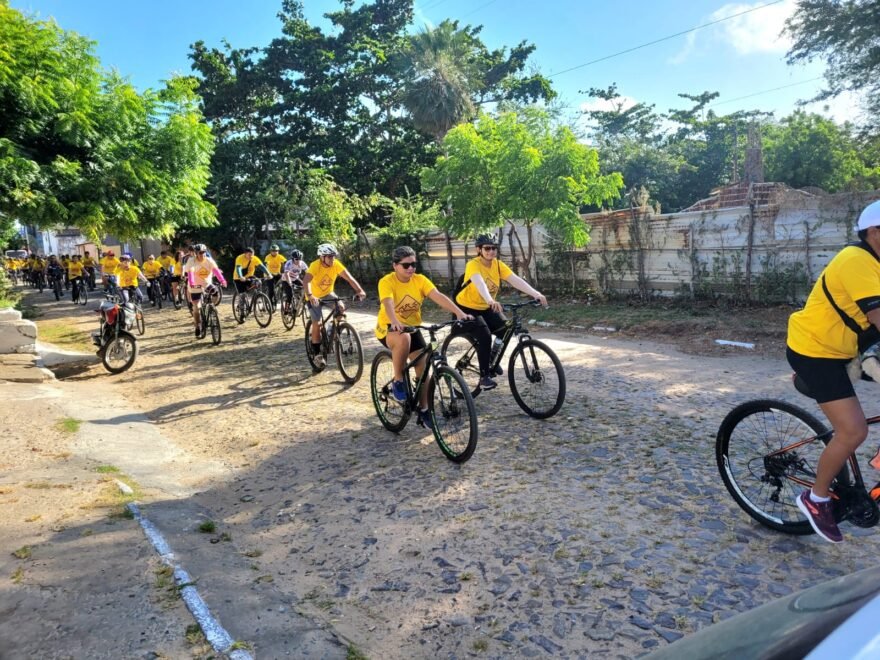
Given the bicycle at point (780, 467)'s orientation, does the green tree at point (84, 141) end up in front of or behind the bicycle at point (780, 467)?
behind

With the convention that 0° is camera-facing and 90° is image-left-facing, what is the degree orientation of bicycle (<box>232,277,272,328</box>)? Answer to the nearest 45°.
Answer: approximately 315°

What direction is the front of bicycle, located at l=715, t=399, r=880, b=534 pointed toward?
to the viewer's right

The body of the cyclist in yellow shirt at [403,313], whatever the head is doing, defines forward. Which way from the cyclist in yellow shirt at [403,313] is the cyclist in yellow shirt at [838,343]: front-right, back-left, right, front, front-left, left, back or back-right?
front

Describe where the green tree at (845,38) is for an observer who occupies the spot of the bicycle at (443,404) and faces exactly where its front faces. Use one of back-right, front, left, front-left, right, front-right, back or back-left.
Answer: left

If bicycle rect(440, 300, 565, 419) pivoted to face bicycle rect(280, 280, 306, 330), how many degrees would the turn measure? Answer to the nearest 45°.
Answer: approximately 180°

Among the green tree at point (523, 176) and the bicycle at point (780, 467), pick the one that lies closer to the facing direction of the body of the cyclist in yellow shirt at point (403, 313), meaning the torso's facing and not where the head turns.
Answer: the bicycle

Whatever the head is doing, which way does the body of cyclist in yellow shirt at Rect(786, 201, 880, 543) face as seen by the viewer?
to the viewer's right

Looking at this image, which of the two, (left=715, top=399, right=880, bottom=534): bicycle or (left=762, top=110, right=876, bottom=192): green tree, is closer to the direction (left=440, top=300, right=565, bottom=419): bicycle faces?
the bicycle

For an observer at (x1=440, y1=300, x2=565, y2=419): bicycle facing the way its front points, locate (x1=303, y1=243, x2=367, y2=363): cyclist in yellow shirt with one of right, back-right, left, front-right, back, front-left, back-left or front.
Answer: back

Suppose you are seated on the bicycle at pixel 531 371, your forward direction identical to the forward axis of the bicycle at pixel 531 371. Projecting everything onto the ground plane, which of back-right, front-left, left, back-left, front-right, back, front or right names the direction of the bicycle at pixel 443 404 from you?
right

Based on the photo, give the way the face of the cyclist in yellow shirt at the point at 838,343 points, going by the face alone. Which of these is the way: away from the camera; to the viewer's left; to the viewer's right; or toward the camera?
to the viewer's right

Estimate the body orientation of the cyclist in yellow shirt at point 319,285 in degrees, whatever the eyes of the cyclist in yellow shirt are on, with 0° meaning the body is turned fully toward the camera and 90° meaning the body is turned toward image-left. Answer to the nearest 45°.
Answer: approximately 315°

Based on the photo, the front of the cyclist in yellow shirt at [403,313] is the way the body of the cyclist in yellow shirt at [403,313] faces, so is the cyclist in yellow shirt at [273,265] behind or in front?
behind

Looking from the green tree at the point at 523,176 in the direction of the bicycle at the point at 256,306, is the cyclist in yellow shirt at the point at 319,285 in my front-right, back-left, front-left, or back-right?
front-left
